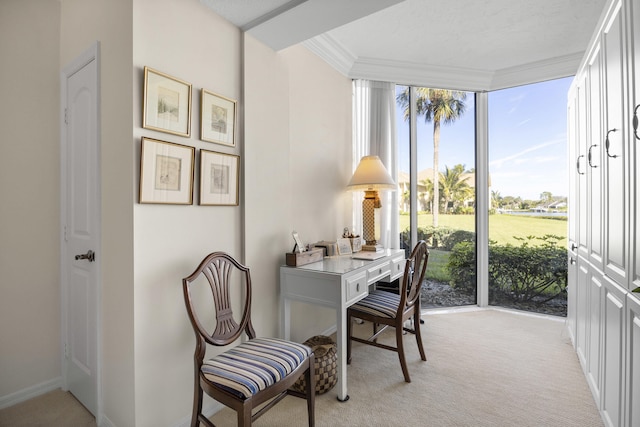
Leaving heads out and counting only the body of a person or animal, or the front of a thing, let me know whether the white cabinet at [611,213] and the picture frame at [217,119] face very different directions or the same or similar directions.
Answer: very different directions

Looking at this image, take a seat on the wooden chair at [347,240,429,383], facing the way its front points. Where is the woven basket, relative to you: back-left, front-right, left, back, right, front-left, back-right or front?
left

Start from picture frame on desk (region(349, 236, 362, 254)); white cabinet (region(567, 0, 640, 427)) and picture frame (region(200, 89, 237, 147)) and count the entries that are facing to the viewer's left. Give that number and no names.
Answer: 1

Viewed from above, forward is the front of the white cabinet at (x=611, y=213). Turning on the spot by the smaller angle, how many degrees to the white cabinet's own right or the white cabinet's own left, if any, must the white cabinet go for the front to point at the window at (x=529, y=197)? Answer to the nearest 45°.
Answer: approximately 90° to the white cabinet's own right

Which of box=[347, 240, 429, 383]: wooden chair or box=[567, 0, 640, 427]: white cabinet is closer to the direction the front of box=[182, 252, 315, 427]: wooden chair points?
the white cabinet

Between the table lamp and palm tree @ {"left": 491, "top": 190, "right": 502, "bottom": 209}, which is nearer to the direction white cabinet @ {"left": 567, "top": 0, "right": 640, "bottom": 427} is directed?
the table lamp

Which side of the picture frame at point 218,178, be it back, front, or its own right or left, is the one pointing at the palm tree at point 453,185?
left

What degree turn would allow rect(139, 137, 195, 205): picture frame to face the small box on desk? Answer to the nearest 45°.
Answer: approximately 45° to its left

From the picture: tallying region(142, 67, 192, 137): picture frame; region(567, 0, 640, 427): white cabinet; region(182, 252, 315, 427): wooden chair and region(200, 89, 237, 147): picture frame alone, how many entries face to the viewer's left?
1

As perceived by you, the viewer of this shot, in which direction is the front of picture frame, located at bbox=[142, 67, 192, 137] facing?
facing the viewer and to the right of the viewer

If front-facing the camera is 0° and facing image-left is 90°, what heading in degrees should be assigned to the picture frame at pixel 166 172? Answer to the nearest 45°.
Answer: approximately 315°

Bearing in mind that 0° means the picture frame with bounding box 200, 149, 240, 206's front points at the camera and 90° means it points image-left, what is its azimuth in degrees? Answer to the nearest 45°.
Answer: approximately 315°

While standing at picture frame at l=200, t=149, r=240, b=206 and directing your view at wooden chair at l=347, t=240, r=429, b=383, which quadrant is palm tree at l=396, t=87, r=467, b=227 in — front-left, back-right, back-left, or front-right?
front-left

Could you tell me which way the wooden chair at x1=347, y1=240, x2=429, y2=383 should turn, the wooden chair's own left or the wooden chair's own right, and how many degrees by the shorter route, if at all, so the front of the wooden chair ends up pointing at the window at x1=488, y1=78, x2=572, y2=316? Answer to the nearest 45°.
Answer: approximately 90° to the wooden chair's own right

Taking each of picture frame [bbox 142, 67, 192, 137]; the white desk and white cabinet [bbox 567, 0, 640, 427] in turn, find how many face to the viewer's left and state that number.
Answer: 1

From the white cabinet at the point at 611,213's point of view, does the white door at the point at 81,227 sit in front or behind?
in front

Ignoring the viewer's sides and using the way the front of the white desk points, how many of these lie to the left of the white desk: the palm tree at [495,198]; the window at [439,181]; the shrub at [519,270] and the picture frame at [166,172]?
3

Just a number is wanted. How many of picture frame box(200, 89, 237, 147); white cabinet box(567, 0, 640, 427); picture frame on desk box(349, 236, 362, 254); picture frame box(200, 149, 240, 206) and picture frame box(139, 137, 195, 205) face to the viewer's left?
1
